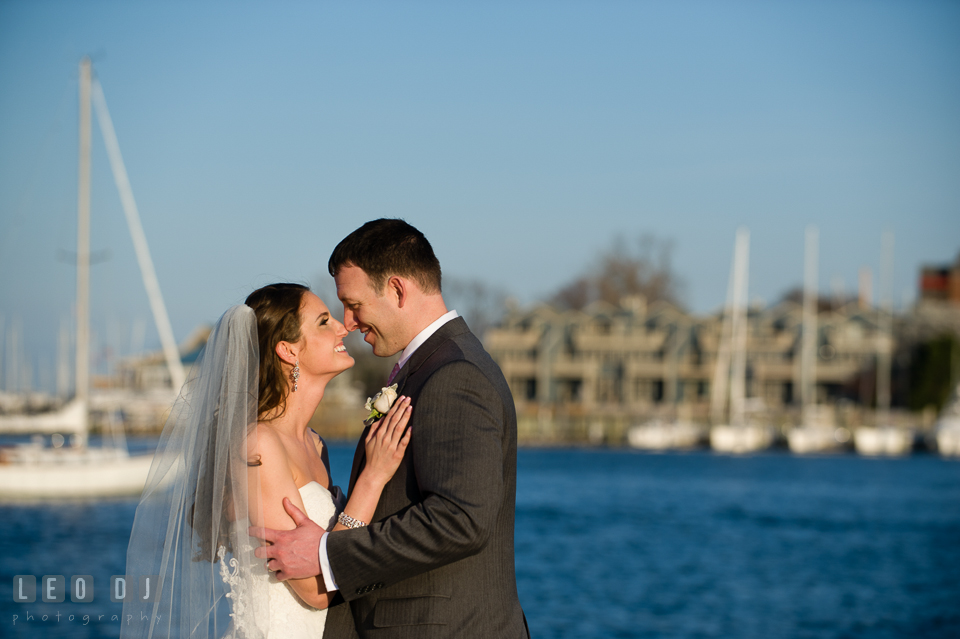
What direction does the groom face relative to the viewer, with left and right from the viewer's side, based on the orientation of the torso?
facing to the left of the viewer

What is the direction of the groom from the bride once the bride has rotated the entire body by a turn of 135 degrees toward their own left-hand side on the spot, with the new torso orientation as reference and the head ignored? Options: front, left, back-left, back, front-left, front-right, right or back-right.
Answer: back

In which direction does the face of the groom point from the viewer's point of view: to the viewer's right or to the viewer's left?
to the viewer's left

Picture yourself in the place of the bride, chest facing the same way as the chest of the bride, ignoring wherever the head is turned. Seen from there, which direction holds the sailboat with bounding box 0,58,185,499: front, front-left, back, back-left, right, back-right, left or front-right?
left

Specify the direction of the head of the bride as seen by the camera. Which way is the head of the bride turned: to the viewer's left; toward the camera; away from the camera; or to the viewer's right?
to the viewer's right

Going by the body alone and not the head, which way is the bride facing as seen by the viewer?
to the viewer's right
